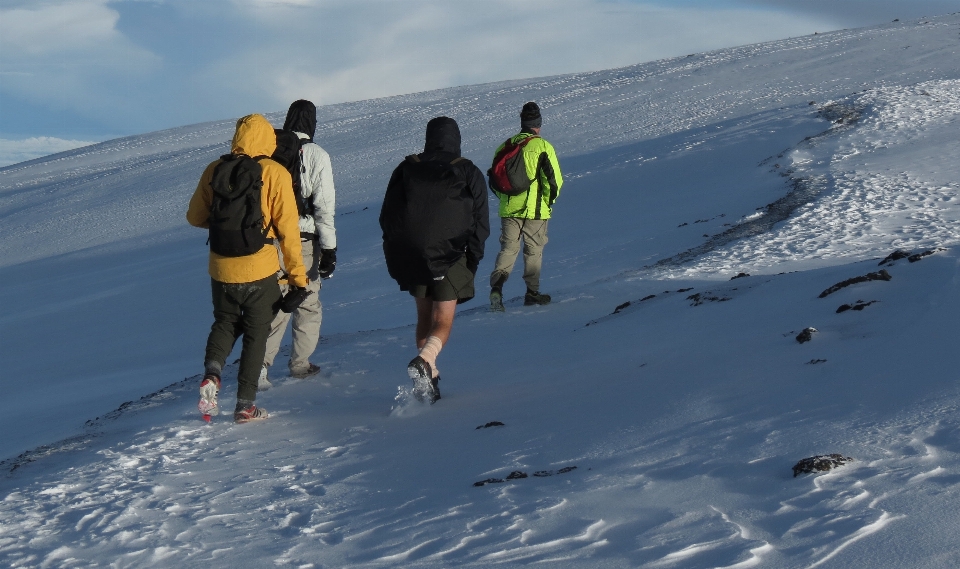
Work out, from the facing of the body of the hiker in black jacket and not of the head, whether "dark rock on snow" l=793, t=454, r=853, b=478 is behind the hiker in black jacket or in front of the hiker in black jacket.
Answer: behind

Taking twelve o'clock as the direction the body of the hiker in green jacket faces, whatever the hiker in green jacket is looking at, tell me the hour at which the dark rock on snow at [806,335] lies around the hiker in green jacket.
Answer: The dark rock on snow is roughly at 4 o'clock from the hiker in green jacket.

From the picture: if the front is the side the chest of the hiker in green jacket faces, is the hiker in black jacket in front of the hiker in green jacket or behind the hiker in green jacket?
behind

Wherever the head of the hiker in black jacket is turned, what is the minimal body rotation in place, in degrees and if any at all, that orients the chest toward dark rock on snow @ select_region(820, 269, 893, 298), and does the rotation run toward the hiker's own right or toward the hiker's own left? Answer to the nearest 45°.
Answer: approximately 90° to the hiker's own right

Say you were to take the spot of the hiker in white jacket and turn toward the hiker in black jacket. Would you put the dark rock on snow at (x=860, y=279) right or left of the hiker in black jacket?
left

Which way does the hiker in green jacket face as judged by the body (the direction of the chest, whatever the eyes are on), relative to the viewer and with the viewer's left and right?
facing away from the viewer and to the right of the viewer

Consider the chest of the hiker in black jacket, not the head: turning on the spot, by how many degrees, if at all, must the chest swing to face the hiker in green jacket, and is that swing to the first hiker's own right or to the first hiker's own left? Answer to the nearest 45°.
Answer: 0° — they already face them

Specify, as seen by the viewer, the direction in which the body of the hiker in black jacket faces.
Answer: away from the camera

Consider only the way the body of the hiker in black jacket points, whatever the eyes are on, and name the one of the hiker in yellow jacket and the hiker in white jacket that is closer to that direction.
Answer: the hiker in white jacket

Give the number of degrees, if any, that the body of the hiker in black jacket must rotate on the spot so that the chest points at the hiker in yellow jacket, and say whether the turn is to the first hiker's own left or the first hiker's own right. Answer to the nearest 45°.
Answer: approximately 90° to the first hiker's own left

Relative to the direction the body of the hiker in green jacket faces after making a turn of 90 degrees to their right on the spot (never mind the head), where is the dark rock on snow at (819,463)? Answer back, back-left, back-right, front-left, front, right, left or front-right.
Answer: front-right

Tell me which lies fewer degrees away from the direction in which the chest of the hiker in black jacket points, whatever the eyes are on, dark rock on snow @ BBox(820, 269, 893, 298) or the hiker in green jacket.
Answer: the hiker in green jacket
